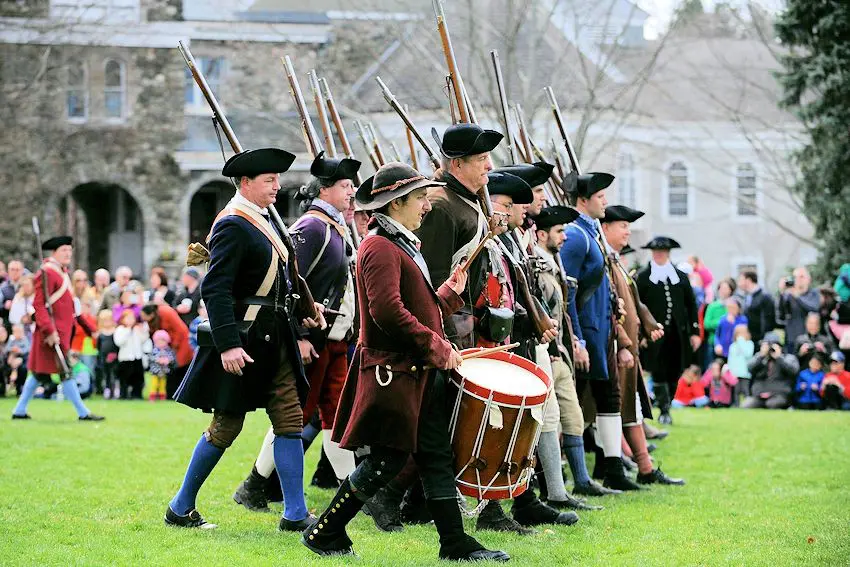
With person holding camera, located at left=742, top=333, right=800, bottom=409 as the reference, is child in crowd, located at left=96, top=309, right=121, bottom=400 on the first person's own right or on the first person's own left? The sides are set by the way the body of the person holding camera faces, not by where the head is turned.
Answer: on the first person's own right

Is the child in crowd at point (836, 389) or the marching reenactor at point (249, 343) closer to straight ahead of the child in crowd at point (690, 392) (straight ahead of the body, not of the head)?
the marching reenactor

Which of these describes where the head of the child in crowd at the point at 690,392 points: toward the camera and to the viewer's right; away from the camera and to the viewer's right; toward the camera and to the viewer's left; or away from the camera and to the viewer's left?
toward the camera and to the viewer's left

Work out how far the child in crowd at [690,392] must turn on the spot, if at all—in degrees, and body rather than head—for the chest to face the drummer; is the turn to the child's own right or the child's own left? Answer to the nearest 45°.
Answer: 0° — they already face them

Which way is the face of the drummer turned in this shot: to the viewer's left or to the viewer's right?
to the viewer's right

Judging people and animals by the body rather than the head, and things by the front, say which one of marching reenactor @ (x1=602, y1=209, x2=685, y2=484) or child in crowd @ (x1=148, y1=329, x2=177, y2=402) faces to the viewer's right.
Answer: the marching reenactor
